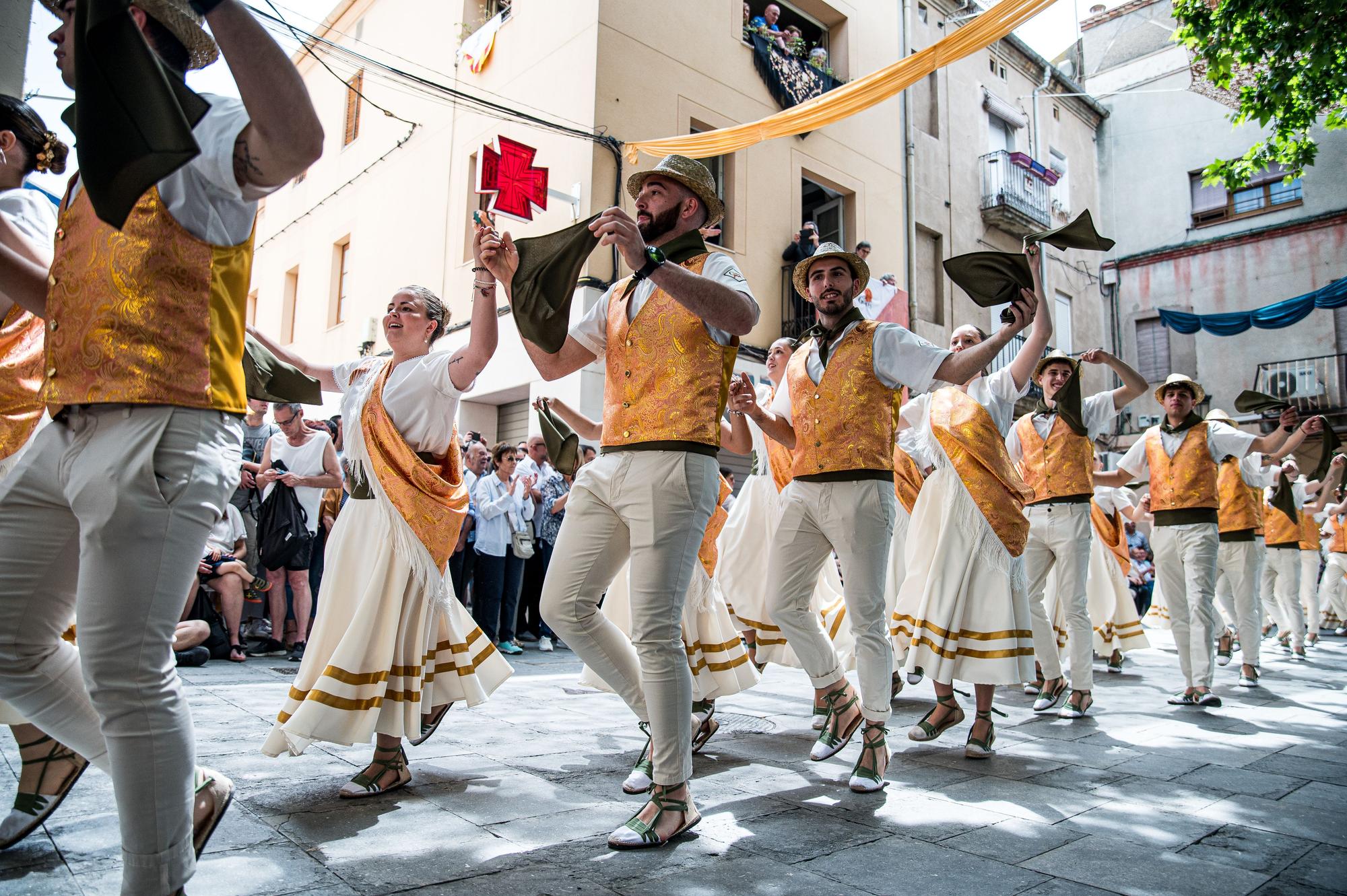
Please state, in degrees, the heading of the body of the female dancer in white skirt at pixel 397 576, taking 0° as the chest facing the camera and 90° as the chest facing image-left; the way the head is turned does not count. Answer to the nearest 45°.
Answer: approximately 45°

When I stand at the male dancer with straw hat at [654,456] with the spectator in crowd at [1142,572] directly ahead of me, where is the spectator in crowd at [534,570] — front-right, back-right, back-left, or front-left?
front-left

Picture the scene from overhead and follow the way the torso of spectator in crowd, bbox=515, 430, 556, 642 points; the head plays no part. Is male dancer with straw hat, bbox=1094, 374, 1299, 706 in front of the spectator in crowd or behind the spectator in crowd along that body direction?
in front

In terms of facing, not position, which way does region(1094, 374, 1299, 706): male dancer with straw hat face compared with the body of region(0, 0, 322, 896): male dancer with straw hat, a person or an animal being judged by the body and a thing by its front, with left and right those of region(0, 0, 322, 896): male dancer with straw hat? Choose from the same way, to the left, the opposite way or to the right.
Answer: the same way

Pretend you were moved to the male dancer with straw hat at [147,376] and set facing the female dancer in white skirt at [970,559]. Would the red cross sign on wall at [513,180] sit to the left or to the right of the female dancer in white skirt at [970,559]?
left

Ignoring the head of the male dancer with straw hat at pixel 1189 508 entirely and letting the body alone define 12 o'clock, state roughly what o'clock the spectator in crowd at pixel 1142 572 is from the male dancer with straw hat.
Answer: The spectator in crowd is roughly at 6 o'clock from the male dancer with straw hat.

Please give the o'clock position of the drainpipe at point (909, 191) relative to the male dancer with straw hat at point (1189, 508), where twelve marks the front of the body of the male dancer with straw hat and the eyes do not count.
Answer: The drainpipe is roughly at 5 o'clock from the male dancer with straw hat.

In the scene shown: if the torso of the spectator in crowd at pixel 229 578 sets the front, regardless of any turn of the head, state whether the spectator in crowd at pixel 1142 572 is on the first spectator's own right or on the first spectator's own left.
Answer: on the first spectator's own left

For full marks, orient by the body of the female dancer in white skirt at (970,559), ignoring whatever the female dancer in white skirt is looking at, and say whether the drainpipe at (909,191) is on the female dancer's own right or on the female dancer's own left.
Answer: on the female dancer's own right

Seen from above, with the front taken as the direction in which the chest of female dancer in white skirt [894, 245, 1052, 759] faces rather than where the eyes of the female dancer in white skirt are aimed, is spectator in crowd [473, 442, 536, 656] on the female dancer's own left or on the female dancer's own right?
on the female dancer's own right

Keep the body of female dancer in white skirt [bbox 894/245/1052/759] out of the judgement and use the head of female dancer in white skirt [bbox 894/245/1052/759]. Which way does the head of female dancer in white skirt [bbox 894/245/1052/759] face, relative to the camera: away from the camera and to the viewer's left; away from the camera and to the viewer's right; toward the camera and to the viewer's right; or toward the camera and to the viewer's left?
toward the camera and to the viewer's left

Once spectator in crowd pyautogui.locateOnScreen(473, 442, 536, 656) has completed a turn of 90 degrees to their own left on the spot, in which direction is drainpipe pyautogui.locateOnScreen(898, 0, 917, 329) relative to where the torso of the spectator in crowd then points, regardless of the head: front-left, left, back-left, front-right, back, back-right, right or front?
front

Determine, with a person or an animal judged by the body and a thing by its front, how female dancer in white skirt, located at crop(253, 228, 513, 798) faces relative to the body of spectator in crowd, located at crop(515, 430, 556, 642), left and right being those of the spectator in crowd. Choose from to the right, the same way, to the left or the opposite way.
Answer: to the right

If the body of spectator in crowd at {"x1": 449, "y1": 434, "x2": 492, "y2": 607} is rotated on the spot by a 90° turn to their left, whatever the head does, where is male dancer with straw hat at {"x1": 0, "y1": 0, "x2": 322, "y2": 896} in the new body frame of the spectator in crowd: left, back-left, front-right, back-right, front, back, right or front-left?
back-right

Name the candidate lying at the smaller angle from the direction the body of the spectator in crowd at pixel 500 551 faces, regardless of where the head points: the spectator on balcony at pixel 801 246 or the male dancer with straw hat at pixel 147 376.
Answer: the male dancer with straw hat

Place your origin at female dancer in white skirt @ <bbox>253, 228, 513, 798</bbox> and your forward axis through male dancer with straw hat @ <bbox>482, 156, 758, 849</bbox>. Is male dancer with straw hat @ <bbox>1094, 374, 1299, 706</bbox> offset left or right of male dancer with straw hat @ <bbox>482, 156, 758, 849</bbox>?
left

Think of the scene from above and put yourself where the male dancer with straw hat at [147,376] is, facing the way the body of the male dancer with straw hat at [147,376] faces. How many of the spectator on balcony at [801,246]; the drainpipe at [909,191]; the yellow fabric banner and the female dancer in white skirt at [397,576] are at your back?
4

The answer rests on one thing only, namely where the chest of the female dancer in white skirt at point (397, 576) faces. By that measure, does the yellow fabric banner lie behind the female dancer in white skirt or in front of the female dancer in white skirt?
behind

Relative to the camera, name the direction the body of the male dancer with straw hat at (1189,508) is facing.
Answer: toward the camera

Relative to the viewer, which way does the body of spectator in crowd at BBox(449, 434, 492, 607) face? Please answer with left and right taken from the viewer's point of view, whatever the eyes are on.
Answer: facing the viewer and to the right of the viewer
